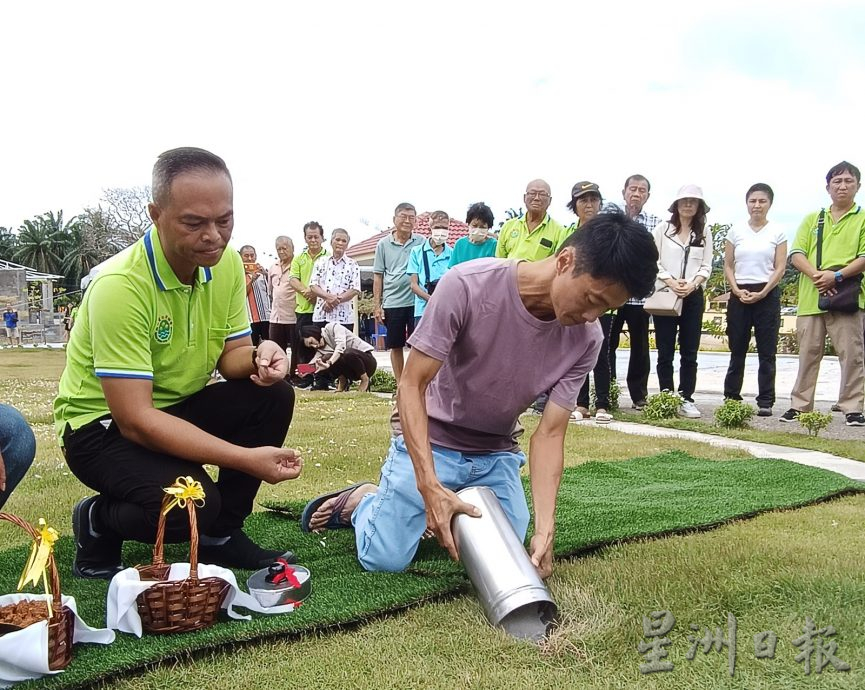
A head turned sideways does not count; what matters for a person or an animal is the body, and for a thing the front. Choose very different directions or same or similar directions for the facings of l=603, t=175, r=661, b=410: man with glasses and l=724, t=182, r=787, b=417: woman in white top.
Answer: same or similar directions

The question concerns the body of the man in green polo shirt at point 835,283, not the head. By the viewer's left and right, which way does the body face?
facing the viewer

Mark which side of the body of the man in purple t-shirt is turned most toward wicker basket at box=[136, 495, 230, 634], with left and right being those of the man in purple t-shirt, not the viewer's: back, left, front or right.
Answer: right

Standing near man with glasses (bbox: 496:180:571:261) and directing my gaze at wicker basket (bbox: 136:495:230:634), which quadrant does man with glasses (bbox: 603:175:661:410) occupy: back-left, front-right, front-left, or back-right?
back-left

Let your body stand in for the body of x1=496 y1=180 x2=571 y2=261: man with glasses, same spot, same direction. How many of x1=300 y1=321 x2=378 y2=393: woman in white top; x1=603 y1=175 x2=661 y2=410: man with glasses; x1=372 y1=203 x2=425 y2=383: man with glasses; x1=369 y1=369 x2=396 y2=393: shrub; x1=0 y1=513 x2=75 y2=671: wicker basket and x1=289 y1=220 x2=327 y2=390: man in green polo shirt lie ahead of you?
1

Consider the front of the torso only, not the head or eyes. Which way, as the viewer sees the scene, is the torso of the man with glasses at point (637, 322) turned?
toward the camera

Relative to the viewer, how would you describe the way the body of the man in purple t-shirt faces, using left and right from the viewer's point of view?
facing the viewer and to the right of the viewer

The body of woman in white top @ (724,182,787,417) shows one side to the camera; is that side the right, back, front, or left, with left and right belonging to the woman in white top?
front

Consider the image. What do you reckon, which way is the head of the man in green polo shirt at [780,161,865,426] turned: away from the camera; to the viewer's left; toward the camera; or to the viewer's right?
toward the camera

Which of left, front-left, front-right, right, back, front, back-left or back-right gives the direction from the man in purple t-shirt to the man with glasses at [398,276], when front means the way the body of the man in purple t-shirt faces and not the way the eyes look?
back-left

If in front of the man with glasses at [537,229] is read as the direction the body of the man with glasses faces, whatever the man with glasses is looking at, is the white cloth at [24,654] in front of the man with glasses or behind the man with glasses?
in front

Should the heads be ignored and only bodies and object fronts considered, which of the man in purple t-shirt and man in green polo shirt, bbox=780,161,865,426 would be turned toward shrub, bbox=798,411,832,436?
the man in green polo shirt

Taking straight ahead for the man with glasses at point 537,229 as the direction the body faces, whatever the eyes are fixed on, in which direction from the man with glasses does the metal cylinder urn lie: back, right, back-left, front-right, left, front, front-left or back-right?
front

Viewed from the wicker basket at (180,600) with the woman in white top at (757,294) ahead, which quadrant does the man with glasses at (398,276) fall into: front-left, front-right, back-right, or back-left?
front-left

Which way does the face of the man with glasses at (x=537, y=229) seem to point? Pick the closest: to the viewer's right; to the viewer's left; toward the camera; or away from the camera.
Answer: toward the camera

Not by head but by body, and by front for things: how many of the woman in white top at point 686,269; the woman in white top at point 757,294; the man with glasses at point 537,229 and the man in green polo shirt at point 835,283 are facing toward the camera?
4
